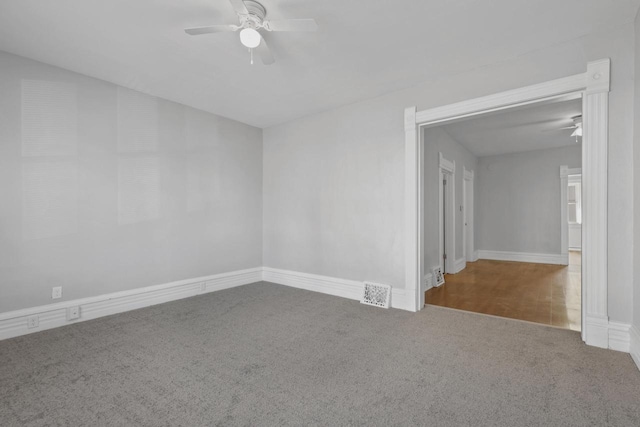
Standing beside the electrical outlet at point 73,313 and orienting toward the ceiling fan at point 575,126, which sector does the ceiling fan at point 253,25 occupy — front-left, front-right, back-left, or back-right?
front-right

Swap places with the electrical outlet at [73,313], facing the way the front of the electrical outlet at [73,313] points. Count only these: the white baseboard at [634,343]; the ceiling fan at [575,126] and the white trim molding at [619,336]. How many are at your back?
0

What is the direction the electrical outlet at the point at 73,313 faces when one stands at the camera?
facing the viewer and to the right of the viewer

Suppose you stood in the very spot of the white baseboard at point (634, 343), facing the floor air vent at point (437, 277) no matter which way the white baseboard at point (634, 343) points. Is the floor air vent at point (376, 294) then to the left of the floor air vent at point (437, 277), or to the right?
left

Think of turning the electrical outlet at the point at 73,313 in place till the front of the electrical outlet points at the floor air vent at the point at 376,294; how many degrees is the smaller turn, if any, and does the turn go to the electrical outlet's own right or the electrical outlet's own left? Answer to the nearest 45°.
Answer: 0° — it already faces it

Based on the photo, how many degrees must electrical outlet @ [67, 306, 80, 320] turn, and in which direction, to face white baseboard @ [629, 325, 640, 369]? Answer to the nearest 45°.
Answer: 0° — it already faces it

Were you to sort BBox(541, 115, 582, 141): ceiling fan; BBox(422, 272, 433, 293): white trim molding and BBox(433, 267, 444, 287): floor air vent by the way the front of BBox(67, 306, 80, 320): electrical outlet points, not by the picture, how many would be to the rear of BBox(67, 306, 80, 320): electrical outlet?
0

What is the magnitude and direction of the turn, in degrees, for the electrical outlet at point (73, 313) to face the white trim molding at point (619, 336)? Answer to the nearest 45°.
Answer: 0° — it already faces it

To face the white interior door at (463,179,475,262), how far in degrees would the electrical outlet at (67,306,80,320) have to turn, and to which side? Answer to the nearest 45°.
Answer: approximately 45° to its left

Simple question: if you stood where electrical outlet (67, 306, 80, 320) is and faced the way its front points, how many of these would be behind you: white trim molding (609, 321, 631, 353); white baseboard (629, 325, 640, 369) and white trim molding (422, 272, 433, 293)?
0

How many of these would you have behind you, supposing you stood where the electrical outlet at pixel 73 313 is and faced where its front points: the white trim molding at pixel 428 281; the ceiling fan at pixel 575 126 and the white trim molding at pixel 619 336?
0
